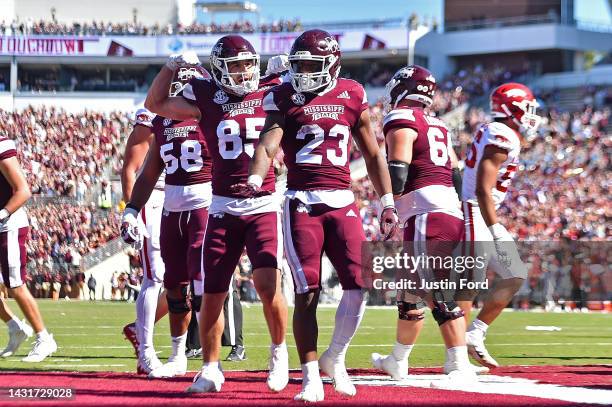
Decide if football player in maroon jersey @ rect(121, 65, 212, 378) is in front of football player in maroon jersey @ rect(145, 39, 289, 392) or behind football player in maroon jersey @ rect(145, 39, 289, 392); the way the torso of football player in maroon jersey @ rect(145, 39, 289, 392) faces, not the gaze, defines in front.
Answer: behind

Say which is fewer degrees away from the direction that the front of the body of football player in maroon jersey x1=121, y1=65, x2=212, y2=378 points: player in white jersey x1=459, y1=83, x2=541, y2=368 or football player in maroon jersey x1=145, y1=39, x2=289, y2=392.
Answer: the football player in maroon jersey

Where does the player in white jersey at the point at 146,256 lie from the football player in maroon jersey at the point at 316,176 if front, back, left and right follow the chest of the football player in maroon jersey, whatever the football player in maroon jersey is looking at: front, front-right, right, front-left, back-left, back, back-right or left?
back-right
